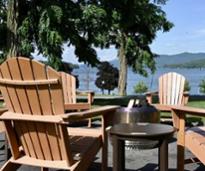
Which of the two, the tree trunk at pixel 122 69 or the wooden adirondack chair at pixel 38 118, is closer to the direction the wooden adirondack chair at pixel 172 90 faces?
the wooden adirondack chair

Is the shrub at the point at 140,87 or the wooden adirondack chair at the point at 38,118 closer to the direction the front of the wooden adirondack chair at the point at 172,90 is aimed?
the wooden adirondack chair

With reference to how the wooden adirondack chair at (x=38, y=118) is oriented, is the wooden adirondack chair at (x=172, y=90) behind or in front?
in front

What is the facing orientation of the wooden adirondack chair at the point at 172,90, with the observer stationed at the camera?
facing the viewer and to the left of the viewer

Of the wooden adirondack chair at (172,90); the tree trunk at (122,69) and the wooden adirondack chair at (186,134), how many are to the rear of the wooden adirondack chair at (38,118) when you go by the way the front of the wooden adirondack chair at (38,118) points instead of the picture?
0

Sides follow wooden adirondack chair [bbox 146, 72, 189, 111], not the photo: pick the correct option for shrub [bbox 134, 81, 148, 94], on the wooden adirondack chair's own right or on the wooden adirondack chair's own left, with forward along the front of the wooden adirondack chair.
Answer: on the wooden adirondack chair's own right

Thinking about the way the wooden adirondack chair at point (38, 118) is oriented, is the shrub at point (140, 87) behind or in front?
in front

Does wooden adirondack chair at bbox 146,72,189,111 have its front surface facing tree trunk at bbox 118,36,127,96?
no

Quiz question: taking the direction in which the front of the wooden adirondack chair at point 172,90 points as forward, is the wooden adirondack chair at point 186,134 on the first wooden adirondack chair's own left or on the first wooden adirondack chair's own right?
on the first wooden adirondack chair's own left

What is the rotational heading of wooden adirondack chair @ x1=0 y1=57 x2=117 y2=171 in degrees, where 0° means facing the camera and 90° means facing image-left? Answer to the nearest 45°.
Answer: approximately 225°

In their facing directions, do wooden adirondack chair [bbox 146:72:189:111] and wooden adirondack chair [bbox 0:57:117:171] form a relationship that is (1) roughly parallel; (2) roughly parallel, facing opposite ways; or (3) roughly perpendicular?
roughly parallel, facing opposite ways
